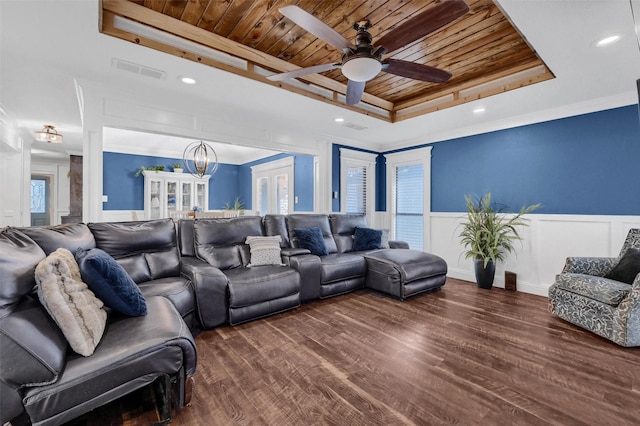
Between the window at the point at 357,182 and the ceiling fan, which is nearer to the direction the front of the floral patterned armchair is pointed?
the ceiling fan

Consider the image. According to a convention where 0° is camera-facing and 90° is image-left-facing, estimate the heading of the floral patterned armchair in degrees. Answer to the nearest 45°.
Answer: approximately 45°

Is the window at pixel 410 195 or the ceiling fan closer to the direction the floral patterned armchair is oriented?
the ceiling fan

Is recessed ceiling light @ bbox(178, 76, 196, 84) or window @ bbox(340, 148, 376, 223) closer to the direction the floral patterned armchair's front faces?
the recessed ceiling light

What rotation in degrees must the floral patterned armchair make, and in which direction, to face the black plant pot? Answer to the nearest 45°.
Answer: approximately 90° to its right

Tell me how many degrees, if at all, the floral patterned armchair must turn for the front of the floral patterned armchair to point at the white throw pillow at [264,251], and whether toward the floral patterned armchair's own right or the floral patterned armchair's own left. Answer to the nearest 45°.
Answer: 0° — it already faces it
